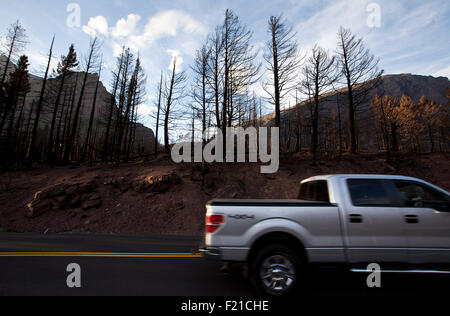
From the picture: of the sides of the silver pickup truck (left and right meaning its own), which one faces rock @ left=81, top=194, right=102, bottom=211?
back

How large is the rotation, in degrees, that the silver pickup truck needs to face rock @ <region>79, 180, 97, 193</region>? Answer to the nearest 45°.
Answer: approximately 180°

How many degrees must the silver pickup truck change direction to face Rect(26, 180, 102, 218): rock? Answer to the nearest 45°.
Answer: approximately 180°

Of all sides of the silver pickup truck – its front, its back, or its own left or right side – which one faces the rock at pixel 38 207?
back

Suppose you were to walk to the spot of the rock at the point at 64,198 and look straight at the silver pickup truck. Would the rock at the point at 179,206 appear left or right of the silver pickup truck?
left

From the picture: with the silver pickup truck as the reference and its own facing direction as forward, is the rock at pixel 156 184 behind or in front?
behind

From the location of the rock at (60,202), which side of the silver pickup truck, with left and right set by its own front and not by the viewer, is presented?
back

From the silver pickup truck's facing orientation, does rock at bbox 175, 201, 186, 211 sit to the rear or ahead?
to the rear

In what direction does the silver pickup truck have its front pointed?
to the viewer's right

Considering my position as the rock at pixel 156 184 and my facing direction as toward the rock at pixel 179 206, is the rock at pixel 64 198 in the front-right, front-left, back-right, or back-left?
back-right
